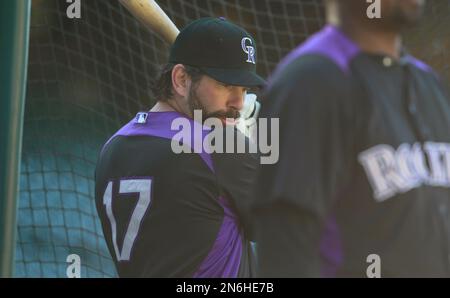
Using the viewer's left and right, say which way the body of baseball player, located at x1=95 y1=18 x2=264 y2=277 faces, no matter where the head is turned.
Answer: facing away from the viewer and to the right of the viewer

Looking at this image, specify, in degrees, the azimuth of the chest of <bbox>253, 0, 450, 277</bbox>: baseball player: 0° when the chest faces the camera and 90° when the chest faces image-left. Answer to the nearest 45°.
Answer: approximately 315°

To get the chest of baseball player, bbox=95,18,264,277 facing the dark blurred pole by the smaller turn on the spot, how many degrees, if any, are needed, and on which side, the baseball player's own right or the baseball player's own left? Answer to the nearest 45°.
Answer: approximately 135° to the baseball player's own left

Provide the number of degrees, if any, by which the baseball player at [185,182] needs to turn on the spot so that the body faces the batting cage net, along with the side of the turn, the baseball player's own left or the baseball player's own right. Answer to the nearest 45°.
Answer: approximately 45° to the baseball player's own left
